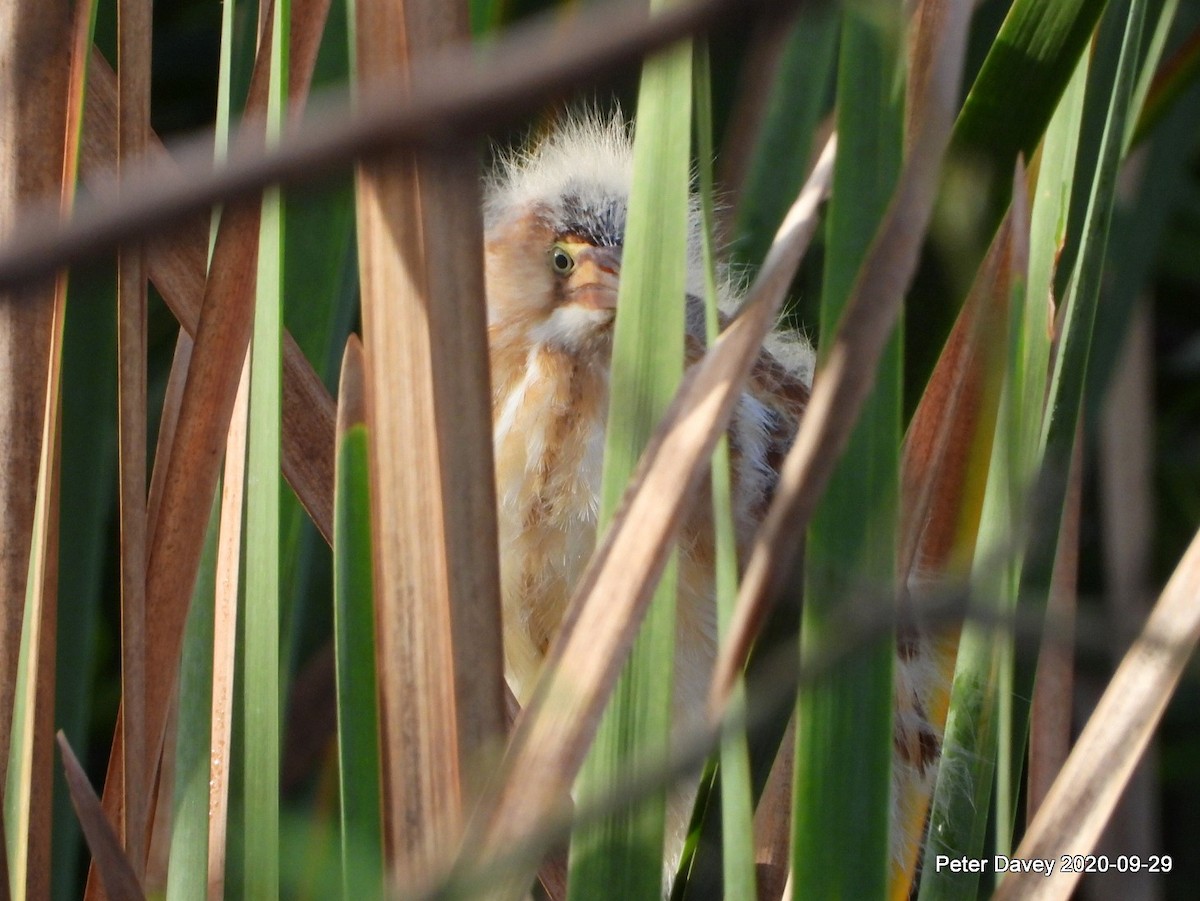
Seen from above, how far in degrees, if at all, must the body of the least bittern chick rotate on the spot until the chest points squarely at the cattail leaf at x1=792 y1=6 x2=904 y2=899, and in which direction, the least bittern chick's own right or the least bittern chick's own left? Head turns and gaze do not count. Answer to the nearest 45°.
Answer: approximately 45° to the least bittern chick's own left

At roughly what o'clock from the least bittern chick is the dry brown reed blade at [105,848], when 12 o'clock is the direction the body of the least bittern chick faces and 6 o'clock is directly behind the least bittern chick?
The dry brown reed blade is roughly at 1 o'clock from the least bittern chick.

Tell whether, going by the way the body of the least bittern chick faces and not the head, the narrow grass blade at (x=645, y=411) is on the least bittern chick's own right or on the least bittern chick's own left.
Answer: on the least bittern chick's own left

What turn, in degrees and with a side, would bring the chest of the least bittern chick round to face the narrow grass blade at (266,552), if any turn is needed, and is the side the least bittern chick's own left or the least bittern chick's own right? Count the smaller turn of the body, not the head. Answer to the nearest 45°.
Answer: approximately 45° to the least bittern chick's own right

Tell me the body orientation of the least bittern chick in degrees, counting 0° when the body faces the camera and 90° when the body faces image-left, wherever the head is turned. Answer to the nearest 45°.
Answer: approximately 45°

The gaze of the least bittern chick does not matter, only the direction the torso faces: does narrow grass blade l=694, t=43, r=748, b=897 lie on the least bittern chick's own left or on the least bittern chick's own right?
on the least bittern chick's own left
